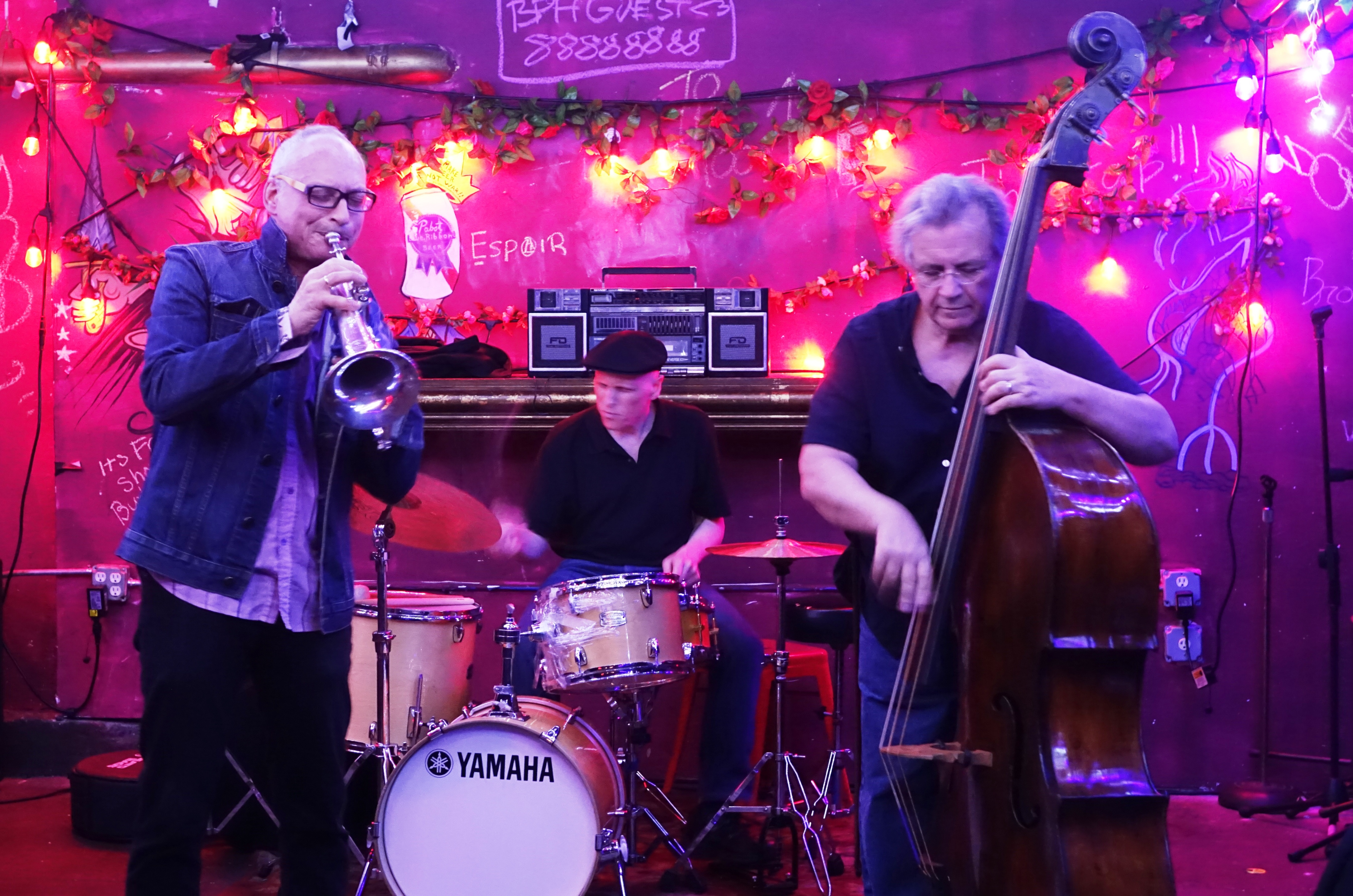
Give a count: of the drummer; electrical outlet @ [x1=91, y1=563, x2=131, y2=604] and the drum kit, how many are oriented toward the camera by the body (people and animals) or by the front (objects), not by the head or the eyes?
3

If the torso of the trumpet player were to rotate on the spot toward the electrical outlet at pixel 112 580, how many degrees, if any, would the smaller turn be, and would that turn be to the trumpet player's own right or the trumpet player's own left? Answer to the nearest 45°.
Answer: approximately 135° to the trumpet player's own left

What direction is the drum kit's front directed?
toward the camera

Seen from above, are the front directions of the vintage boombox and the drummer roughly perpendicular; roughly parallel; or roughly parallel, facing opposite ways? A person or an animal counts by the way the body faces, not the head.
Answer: roughly parallel

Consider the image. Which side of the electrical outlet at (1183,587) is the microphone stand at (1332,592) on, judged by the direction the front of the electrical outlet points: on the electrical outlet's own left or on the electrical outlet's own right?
on the electrical outlet's own left

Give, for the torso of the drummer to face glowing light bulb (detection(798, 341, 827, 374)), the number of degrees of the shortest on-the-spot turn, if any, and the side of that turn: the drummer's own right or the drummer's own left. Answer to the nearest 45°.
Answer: approximately 135° to the drummer's own left

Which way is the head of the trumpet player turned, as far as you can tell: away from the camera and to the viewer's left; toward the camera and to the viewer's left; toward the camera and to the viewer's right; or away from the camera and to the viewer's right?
toward the camera and to the viewer's right

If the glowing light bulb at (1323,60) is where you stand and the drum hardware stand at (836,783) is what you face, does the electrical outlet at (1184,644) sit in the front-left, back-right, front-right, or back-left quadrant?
front-right

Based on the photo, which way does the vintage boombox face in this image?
toward the camera

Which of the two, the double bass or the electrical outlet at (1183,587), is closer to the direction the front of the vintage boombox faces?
the double bass

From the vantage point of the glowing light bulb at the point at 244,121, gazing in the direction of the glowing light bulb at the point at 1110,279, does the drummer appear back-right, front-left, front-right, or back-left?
front-right

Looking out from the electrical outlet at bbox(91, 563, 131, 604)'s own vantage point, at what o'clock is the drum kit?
The drum kit is roughly at 11 o'clock from the electrical outlet.

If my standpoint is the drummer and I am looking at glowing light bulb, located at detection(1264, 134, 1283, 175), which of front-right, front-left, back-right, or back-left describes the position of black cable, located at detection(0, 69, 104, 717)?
back-left
